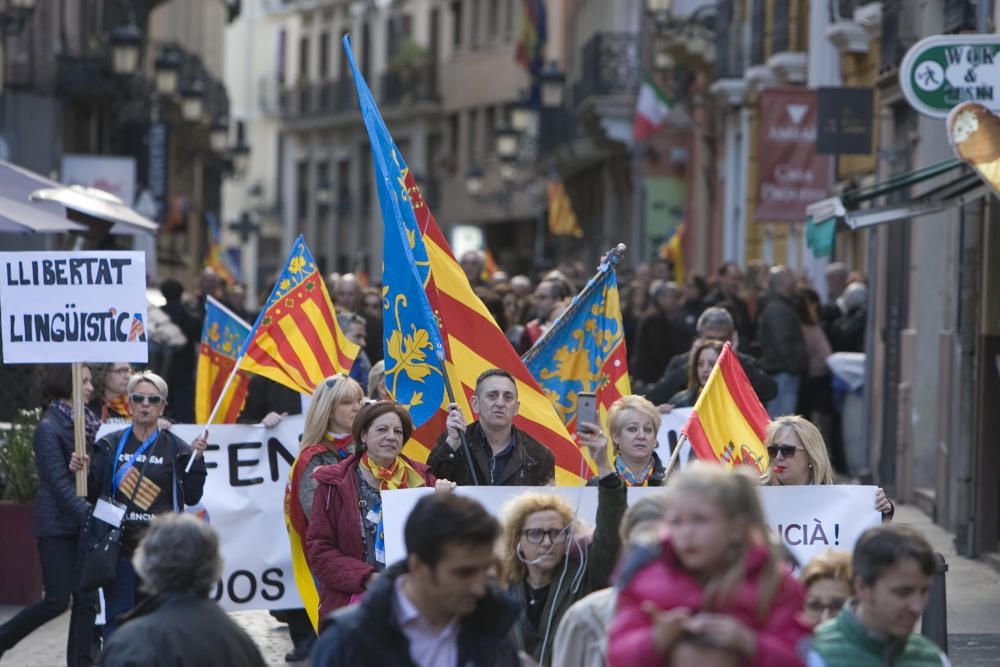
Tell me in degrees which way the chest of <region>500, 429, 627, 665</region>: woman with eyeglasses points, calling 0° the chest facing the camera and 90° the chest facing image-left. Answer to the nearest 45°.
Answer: approximately 0°

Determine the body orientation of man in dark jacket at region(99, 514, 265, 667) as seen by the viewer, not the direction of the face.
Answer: away from the camera

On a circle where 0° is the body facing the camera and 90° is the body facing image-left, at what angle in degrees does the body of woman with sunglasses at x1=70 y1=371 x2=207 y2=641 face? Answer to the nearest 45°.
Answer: approximately 0°

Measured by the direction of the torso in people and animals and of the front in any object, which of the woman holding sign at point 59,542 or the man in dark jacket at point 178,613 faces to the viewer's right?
the woman holding sign

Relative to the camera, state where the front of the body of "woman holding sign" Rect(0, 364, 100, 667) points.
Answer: to the viewer's right

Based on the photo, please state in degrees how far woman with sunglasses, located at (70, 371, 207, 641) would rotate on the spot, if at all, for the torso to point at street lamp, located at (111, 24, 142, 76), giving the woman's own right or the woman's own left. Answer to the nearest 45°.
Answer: approximately 180°
